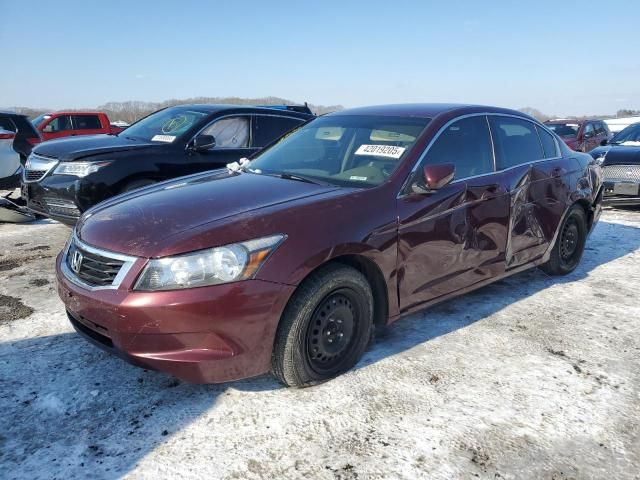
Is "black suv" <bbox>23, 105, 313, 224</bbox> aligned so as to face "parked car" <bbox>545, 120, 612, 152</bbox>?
no

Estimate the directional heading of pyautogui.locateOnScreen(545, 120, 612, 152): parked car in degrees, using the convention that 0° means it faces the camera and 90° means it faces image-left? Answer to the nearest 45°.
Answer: approximately 45°

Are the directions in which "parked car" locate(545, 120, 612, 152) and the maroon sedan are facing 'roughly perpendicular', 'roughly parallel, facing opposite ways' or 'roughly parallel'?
roughly parallel

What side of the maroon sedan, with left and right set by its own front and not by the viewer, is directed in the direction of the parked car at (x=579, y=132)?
back

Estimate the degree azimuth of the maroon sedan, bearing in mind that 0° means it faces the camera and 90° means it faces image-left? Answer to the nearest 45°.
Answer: approximately 45°

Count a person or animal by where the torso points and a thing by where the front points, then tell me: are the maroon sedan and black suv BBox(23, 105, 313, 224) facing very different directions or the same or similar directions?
same or similar directions

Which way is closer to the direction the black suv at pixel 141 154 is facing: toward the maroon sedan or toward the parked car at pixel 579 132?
the maroon sedan

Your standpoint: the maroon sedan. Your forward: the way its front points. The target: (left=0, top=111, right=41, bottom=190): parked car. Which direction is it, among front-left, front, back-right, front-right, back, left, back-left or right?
right

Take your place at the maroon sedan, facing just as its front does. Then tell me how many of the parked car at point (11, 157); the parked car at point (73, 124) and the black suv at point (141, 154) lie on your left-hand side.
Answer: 0

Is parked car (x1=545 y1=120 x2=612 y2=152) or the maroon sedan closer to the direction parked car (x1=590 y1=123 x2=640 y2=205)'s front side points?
the maroon sedan

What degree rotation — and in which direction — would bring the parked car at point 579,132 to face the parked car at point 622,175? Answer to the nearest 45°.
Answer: approximately 45° to its left

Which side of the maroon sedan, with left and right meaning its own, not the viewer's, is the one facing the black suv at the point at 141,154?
right

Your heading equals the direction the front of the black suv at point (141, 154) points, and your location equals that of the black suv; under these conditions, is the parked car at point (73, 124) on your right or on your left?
on your right
